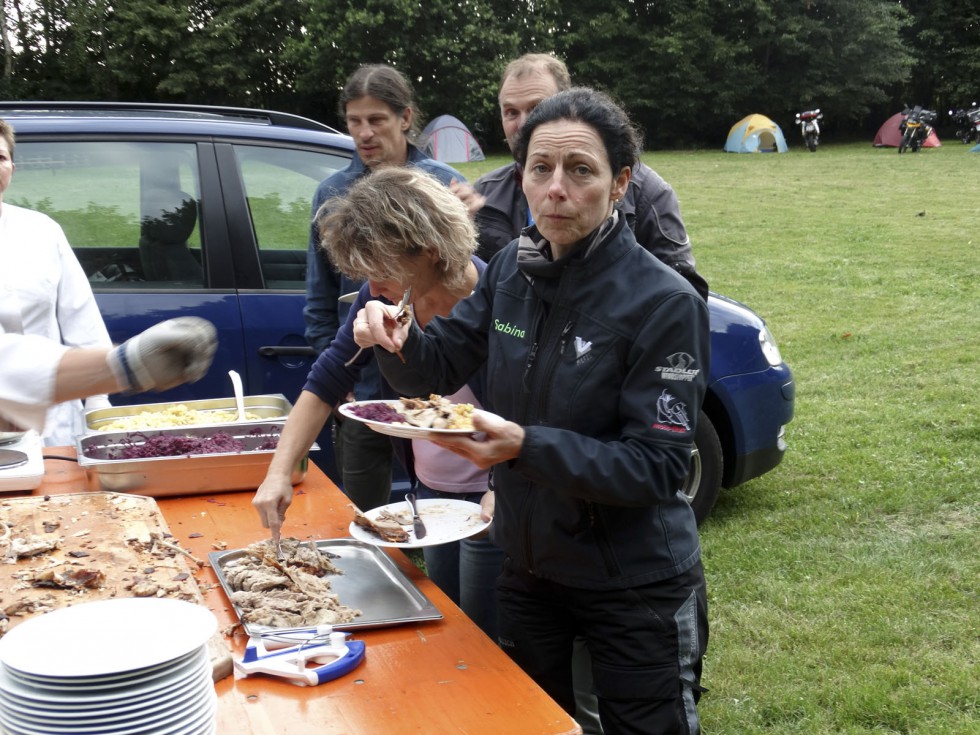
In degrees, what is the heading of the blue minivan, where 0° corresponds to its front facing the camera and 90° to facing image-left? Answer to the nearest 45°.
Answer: approximately 270°

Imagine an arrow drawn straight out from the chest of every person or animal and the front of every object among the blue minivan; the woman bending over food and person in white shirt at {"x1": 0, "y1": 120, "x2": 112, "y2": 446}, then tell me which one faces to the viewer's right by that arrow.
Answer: the blue minivan

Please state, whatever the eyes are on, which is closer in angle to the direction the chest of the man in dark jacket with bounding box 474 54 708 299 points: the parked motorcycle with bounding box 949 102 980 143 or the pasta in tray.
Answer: the pasta in tray

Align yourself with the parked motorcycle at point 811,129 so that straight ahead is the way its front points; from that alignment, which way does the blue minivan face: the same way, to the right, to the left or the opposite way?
to the left

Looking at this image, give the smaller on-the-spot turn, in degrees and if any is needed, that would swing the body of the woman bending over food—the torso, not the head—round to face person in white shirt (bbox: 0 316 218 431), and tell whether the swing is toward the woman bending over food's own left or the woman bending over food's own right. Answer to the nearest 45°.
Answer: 0° — they already face them

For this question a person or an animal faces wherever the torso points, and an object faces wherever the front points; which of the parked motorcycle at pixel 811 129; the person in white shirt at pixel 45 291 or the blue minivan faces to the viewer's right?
the blue minivan
